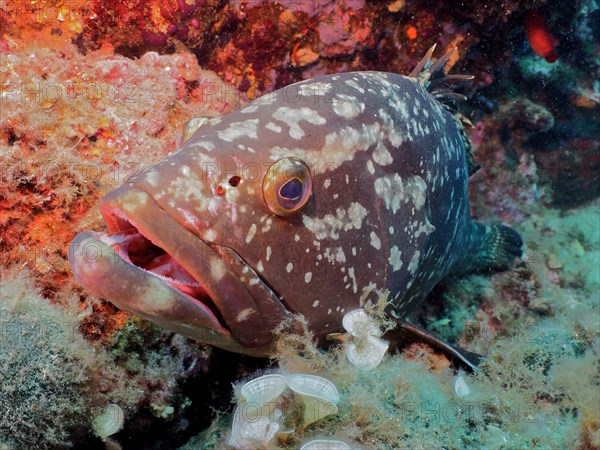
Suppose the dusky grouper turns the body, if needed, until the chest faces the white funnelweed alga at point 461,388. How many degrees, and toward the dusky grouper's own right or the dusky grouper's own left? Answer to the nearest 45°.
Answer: approximately 135° to the dusky grouper's own left

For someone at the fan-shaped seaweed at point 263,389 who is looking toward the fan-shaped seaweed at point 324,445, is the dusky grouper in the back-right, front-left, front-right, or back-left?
back-left

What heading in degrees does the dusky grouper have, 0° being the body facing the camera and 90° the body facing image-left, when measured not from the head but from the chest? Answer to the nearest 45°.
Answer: approximately 45°

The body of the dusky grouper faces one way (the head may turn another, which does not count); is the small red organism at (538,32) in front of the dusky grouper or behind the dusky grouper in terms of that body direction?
behind

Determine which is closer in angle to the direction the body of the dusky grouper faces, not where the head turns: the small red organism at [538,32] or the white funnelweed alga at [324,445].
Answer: the white funnelweed alga
